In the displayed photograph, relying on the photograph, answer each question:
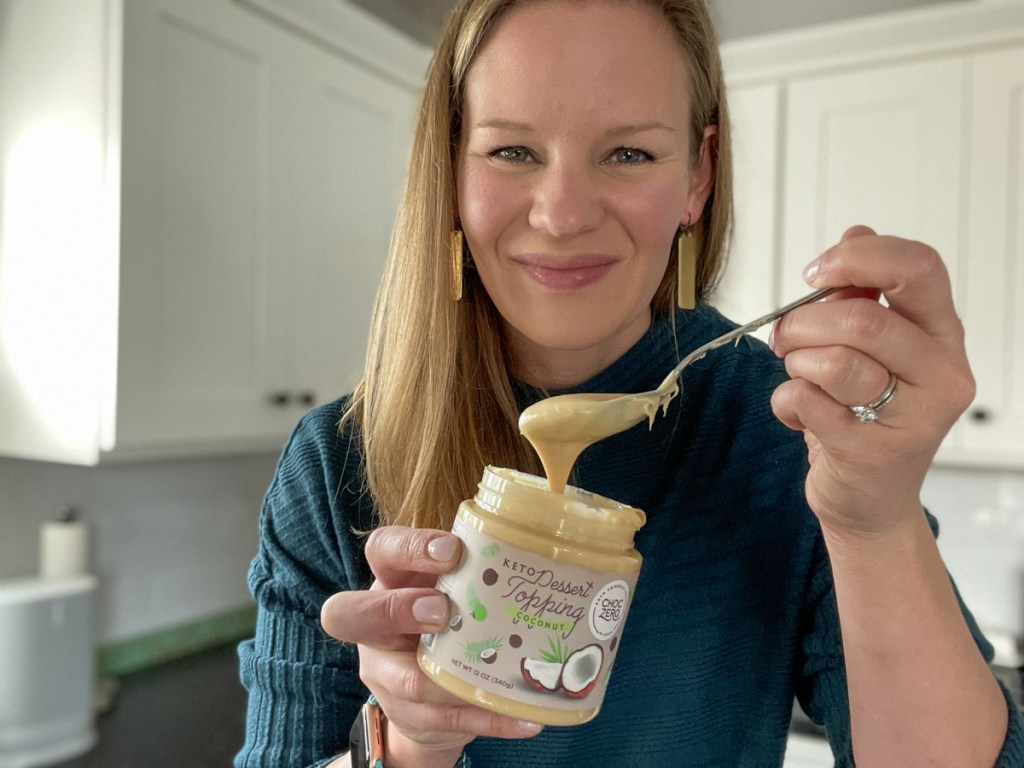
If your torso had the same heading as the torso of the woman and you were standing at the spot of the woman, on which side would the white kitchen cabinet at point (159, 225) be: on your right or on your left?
on your right

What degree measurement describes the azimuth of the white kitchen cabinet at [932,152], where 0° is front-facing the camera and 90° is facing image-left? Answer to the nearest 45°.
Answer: approximately 45°

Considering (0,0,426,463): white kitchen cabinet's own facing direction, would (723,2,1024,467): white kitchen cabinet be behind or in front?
in front

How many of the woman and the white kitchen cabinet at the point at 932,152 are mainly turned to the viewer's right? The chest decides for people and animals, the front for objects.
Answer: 0

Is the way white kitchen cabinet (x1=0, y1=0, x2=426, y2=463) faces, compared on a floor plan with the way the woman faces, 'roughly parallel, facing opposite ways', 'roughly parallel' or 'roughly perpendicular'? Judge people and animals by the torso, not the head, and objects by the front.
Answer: roughly perpendicular

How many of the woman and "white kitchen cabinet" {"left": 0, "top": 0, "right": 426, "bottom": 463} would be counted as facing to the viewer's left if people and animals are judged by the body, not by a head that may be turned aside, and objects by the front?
0

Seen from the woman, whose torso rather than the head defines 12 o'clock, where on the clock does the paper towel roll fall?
The paper towel roll is roughly at 4 o'clock from the woman.

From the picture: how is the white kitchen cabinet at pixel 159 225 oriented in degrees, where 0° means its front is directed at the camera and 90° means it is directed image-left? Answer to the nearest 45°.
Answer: approximately 315°

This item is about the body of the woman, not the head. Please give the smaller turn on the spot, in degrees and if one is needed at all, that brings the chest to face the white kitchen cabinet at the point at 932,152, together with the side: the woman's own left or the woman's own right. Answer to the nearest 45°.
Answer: approximately 135° to the woman's own left

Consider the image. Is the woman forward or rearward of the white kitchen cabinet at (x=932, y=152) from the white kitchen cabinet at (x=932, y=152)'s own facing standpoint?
forward

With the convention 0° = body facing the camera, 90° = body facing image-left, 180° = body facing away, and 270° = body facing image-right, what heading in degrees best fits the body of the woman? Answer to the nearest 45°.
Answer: approximately 0°
